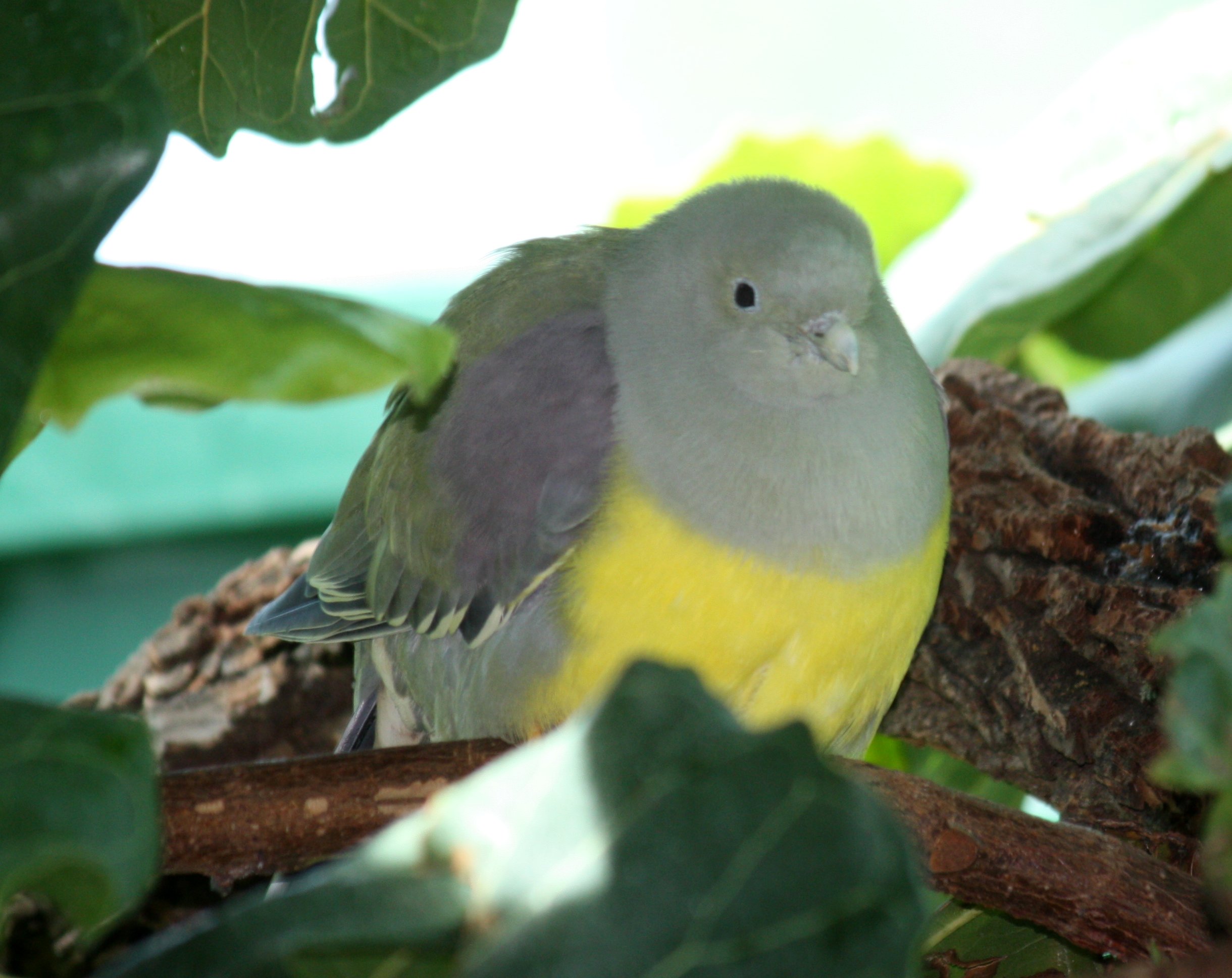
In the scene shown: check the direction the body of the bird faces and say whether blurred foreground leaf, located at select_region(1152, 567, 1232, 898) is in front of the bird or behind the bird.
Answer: in front

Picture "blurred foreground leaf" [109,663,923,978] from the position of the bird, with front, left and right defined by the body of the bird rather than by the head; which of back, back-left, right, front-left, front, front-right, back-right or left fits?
front-right

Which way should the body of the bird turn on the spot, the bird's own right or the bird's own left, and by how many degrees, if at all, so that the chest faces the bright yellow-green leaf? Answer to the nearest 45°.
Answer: approximately 135° to the bird's own left

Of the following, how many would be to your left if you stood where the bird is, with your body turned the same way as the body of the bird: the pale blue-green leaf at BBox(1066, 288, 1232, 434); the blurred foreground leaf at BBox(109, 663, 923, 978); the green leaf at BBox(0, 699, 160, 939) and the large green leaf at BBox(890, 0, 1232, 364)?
2

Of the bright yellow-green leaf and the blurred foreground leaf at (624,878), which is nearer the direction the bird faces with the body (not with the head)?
the blurred foreground leaf
